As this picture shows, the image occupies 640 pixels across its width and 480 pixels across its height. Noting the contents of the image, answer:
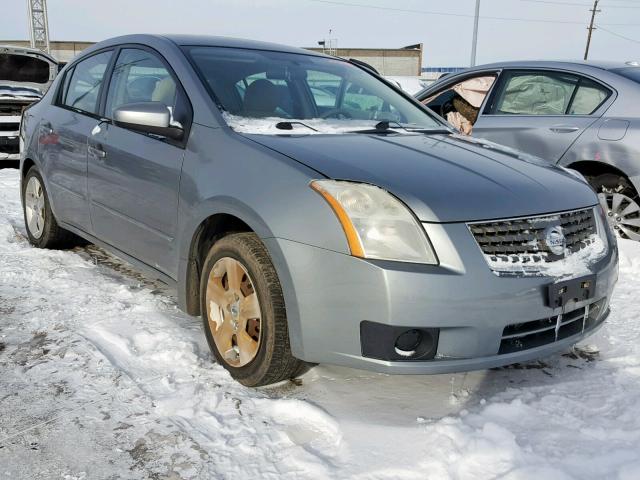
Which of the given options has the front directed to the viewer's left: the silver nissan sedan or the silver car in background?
the silver car in background

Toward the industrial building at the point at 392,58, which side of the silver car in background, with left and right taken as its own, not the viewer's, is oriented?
right

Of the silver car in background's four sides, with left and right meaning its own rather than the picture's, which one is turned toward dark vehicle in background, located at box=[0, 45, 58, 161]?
front

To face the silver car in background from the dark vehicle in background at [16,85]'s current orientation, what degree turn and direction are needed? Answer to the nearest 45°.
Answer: approximately 45° to its left

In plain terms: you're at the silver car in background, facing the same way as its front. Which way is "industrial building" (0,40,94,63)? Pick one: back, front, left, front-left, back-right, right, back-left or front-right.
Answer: front-right

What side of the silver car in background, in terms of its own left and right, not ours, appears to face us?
left

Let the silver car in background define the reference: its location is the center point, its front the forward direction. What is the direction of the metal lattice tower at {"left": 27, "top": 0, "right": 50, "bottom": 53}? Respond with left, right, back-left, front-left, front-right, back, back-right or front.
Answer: front-right

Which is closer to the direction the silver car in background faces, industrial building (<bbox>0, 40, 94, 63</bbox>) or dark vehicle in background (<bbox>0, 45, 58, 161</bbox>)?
the dark vehicle in background

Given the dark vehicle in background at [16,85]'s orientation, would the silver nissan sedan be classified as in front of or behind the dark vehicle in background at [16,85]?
in front

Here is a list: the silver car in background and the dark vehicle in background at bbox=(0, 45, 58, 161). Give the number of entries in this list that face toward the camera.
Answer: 1

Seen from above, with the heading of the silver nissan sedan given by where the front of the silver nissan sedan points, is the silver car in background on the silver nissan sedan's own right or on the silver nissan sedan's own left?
on the silver nissan sedan's own left

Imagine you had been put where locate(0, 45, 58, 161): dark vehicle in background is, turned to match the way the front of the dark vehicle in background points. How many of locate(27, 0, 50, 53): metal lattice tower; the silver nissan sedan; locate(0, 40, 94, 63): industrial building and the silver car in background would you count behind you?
2

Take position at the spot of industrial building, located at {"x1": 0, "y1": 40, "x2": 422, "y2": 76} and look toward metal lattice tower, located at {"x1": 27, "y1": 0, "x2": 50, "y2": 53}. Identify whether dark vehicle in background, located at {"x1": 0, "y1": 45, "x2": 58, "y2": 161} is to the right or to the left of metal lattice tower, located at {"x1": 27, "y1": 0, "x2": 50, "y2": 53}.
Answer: left

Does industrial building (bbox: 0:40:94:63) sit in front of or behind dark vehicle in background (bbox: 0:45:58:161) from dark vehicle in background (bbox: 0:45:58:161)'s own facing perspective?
behind

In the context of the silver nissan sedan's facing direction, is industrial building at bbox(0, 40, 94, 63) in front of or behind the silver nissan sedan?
behind
